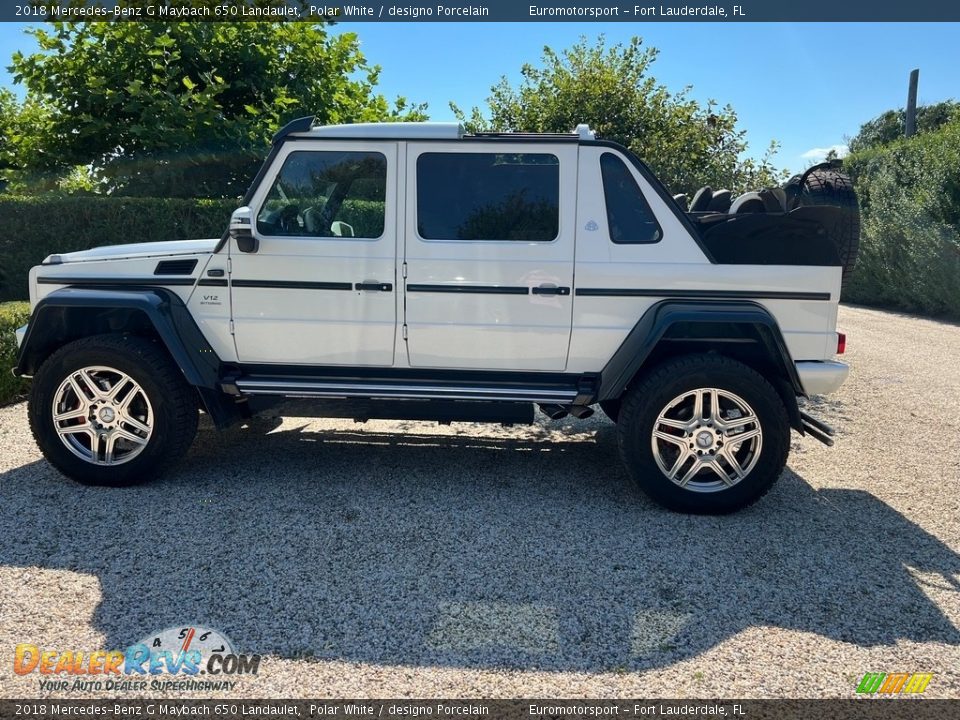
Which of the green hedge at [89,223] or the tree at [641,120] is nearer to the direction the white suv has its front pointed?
the green hedge

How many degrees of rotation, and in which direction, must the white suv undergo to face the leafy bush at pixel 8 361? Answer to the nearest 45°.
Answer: approximately 45° to its right

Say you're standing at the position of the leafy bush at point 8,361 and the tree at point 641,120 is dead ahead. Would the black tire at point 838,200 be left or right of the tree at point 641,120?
right

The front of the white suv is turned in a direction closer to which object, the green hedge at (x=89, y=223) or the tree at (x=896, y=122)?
the green hedge

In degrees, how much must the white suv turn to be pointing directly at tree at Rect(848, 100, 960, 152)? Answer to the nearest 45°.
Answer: approximately 135° to its right

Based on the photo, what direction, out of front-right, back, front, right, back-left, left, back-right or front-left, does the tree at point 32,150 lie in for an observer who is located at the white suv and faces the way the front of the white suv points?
front-right

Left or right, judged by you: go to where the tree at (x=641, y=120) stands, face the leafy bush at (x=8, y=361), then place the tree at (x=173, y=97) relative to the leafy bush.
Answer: right

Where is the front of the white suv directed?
to the viewer's left

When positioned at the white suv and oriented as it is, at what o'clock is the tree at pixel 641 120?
The tree is roughly at 4 o'clock from the white suv.

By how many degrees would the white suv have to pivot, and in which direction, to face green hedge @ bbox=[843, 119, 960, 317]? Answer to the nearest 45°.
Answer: approximately 135° to its right
